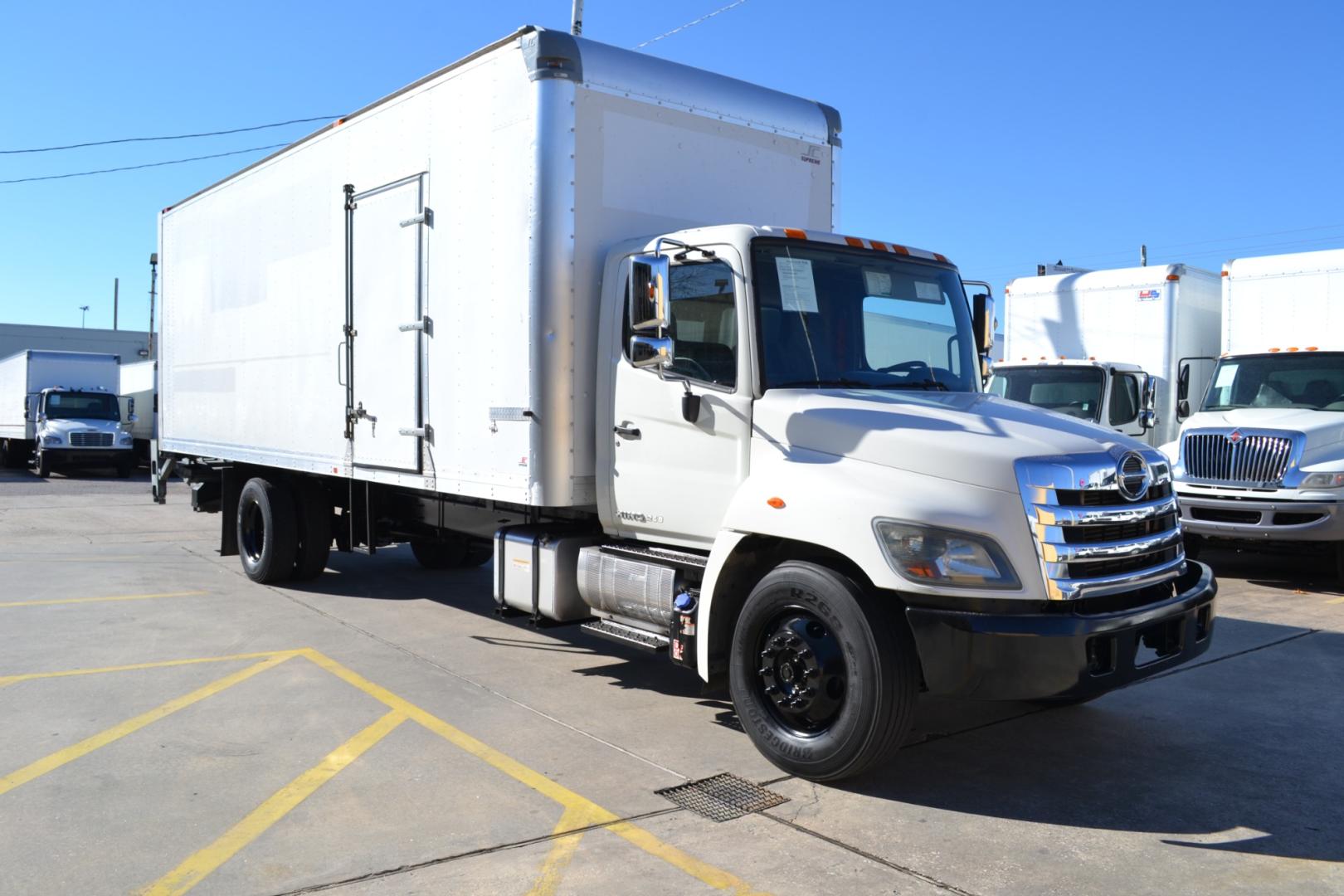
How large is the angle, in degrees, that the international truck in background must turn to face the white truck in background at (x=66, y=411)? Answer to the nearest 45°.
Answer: approximately 45° to its right

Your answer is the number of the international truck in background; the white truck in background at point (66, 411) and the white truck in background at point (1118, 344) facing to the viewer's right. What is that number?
0

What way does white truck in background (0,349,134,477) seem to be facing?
toward the camera

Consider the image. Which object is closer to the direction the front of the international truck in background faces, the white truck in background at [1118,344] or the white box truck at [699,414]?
the white box truck

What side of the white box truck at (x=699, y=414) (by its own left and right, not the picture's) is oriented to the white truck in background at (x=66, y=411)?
back

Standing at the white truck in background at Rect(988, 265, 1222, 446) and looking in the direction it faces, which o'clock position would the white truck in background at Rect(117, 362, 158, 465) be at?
the white truck in background at Rect(117, 362, 158, 465) is roughly at 2 o'clock from the white truck in background at Rect(988, 265, 1222, 446).

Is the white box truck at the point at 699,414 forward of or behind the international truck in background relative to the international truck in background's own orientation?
forward

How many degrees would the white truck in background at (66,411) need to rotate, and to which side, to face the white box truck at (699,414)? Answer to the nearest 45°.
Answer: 0° — it already faces it

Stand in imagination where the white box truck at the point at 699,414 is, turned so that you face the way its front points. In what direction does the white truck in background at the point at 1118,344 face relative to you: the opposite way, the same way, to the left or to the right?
to the right

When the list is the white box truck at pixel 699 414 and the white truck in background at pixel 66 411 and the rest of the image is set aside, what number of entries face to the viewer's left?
0

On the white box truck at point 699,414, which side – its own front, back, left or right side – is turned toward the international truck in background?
left

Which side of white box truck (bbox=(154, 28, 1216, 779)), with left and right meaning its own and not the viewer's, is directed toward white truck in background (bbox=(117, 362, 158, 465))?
back

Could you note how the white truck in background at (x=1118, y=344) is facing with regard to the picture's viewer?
facing the viewer and to the left of the viewer
